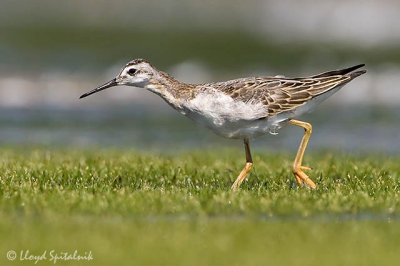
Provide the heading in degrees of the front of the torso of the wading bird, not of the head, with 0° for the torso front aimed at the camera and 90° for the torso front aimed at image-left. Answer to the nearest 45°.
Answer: approximately 90°
